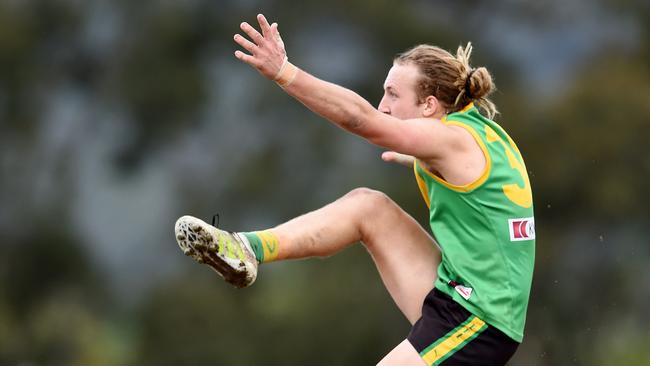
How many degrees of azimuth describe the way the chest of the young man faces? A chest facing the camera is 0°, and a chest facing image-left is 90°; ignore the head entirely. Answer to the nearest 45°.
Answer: approximately 90°

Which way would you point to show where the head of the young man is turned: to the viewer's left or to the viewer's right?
to the viewer's left
